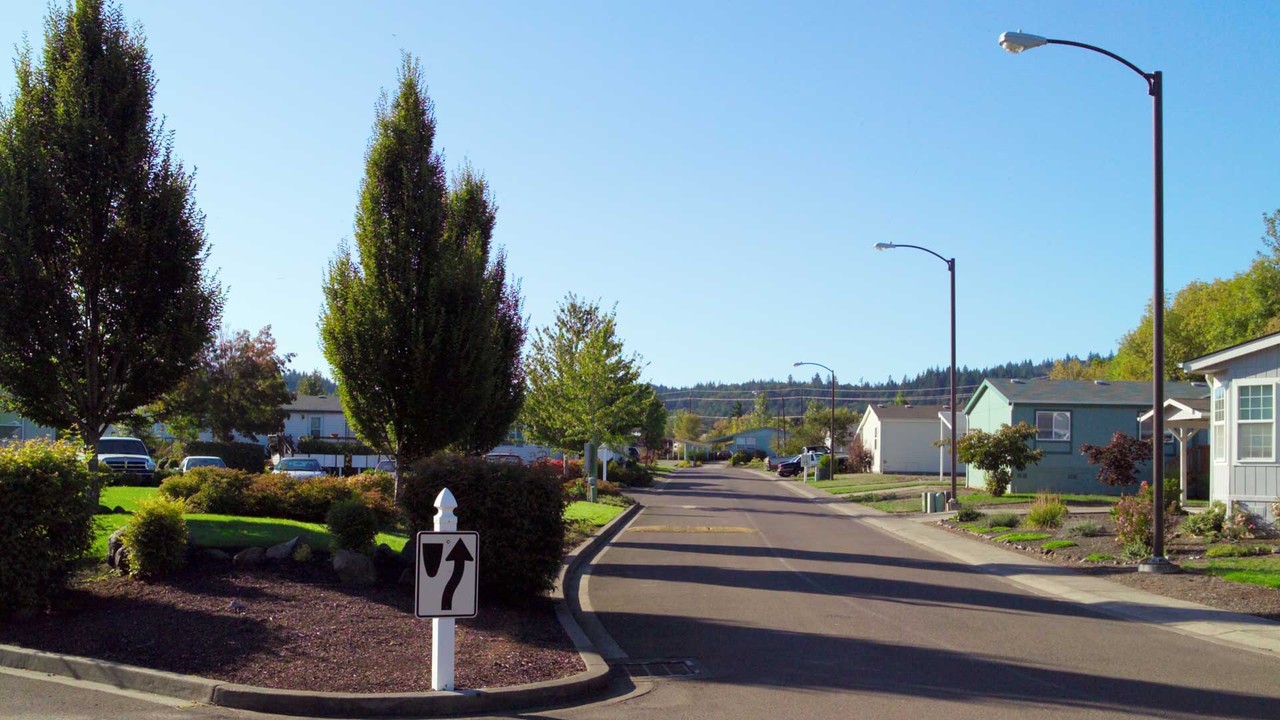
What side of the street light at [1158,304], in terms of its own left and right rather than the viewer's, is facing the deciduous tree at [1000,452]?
right

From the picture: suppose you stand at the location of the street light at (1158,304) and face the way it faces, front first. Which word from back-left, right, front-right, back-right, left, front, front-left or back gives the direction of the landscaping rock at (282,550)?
front-left

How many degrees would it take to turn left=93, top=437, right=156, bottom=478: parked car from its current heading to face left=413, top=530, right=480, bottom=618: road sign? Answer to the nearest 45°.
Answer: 0° — it already faces it

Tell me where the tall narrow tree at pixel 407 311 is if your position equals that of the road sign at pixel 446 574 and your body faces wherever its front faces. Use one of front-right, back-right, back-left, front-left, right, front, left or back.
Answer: back

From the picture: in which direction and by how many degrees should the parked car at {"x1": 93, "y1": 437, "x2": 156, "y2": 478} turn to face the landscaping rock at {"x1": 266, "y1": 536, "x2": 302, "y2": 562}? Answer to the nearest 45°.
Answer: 0° — it already faces it

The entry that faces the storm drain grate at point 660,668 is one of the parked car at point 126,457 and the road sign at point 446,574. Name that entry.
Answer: the parked car

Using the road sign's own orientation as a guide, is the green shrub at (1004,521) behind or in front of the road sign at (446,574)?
behind

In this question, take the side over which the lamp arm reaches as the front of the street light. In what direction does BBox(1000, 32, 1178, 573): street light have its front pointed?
to the viewer's left

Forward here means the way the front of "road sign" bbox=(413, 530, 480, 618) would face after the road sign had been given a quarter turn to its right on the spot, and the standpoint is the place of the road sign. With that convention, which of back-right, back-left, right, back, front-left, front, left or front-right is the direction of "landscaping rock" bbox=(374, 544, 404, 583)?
right

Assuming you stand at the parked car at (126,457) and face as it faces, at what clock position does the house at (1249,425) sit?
The house is roughly at 11 o'clock from the parked car.
